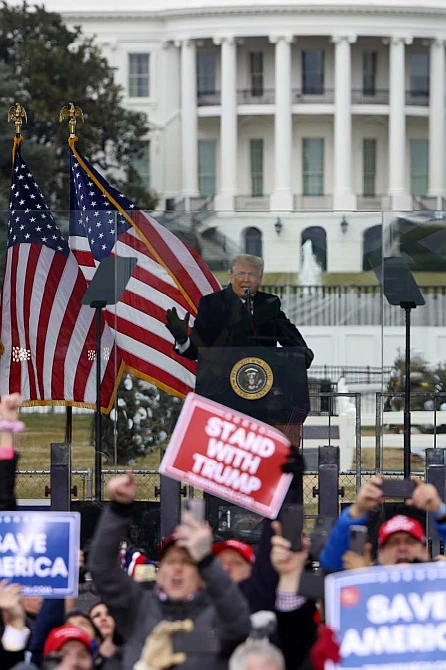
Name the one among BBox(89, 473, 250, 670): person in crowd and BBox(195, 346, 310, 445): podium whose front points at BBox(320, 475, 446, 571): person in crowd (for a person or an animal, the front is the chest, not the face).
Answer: the podium

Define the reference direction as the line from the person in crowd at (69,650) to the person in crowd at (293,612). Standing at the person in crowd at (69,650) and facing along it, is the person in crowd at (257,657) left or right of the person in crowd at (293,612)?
right

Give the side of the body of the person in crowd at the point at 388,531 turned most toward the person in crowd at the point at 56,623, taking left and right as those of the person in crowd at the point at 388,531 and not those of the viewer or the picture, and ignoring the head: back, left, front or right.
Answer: right

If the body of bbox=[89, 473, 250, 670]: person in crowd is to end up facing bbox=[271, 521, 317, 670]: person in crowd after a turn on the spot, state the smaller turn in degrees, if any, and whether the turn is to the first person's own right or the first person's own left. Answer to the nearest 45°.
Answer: approximately 90° to the first person's own left

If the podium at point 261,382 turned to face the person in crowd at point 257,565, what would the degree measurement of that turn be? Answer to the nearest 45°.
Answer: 0° — it already faces them

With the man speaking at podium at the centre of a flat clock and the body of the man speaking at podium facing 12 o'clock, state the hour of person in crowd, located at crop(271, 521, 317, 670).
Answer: The person in crowd is roughly at 12 o'clock from the man speaking at podium.

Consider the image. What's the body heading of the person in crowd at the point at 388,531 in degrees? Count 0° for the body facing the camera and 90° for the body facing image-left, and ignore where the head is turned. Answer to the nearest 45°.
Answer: approximately 0°

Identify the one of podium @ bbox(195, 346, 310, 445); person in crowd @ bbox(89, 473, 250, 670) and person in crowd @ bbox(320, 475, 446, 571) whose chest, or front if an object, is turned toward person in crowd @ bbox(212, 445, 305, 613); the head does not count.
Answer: the podium

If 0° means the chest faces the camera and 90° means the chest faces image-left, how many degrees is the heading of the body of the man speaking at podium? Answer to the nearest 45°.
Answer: approximately 0°
